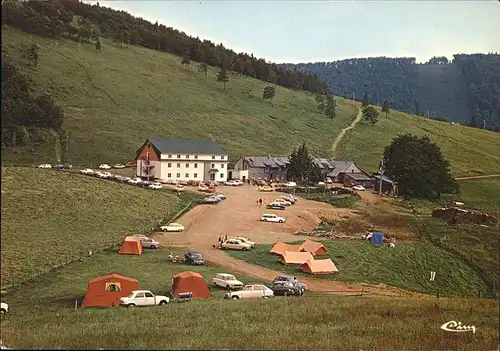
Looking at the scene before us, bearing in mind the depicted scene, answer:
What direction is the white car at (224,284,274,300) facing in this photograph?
to the viewer's left

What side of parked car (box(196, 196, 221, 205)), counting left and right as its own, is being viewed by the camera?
left

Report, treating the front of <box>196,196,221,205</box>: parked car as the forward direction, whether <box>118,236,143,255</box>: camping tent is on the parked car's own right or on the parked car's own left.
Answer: on the parked car's own left

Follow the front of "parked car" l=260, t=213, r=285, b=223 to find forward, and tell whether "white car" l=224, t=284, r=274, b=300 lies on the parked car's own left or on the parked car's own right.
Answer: on the parked car's own right

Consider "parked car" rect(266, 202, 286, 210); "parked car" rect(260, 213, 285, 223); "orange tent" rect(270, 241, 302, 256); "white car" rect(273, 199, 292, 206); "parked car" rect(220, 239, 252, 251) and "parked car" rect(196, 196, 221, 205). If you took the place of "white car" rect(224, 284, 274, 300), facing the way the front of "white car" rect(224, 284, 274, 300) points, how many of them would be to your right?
6

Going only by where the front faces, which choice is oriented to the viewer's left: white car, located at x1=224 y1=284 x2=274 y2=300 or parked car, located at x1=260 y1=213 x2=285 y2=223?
the white car

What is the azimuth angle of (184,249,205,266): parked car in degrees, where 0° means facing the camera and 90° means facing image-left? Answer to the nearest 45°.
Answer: approximately 315°

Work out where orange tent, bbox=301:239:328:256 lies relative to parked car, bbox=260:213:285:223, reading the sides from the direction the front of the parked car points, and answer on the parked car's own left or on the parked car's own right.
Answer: on the parked car's own right

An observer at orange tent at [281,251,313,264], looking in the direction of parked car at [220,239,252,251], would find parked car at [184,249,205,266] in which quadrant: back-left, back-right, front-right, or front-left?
front-left

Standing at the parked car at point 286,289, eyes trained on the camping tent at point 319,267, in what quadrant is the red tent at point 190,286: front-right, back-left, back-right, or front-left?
back-left

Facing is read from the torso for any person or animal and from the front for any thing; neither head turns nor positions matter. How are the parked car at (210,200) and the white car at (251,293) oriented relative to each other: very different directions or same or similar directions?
same or similar directions
